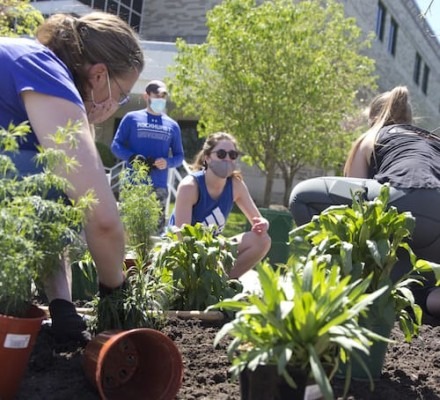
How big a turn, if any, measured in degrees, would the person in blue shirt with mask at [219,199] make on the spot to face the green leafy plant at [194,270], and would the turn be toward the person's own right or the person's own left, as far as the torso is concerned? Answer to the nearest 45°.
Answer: approximately 45° to the person's own right

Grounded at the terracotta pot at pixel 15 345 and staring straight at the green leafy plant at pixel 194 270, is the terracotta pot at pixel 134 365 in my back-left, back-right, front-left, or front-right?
front-right

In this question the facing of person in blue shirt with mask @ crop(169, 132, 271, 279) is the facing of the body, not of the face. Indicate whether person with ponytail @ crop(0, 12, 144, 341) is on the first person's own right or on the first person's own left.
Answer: on the first person's own right

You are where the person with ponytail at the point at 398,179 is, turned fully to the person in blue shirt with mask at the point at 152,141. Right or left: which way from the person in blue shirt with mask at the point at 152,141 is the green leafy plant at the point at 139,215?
left

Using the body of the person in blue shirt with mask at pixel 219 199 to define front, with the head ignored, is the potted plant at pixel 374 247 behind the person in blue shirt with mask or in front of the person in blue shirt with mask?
in front

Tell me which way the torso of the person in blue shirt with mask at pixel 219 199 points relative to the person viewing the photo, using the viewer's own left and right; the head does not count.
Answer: facing the viewer and to the right of the viewer

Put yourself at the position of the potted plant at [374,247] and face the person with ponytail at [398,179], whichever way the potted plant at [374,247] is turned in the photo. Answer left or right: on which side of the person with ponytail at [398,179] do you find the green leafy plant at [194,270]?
left

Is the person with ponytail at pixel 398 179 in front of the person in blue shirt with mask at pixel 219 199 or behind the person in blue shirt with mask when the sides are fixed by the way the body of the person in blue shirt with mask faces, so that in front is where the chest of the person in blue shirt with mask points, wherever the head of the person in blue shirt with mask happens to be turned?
in front

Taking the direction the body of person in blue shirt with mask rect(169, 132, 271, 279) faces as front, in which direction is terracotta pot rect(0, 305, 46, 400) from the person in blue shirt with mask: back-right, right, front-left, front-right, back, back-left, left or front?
front-right

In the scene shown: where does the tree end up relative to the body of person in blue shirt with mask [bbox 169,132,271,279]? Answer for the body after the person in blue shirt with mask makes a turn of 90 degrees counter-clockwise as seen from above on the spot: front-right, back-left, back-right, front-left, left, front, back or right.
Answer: front-left

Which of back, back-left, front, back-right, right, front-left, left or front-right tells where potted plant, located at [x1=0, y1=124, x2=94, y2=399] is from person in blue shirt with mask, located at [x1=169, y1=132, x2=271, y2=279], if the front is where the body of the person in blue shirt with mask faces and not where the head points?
front-right

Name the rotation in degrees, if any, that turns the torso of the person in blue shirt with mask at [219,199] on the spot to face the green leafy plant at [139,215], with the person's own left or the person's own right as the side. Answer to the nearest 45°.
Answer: approximately 90° to the person's own right

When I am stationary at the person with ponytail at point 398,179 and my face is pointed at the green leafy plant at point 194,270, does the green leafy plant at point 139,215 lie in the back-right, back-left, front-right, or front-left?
front-right

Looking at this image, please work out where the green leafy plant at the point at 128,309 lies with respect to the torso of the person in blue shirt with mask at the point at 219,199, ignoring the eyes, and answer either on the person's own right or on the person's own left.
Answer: on the person's own right
